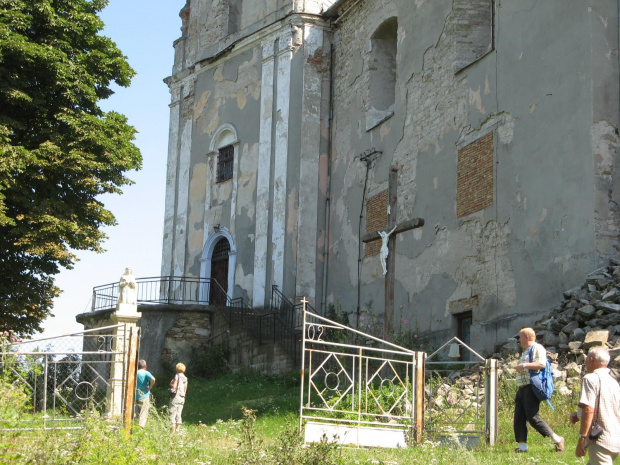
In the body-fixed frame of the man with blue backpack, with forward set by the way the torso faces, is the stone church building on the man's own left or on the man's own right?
on the man's own right

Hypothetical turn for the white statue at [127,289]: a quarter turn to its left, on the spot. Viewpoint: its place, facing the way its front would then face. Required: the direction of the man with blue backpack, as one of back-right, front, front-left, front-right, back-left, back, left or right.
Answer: front-right

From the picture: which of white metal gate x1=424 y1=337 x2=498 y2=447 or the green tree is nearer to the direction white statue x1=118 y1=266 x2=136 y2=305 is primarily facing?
the white metal gate

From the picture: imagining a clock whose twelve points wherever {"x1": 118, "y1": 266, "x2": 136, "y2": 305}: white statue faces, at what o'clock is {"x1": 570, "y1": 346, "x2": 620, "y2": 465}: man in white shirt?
The man in white shirt is roughly at 11 o'clock from the white statue.

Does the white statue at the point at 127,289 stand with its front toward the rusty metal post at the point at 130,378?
yes

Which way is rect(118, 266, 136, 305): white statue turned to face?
toward the camera

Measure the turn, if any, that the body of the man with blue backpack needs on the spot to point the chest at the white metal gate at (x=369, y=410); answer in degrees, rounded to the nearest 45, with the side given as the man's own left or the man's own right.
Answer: approximately 45° to the man's own right

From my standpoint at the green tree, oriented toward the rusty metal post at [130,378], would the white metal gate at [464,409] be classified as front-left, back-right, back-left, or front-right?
front-left

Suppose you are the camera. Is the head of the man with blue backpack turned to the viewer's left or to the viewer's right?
to the viewer's left

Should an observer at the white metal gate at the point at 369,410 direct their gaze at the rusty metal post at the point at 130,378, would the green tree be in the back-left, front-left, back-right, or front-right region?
front-right

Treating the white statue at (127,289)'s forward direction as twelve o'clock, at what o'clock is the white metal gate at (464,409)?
The white metal gate is roughly at 10 o'clock from the white statue.

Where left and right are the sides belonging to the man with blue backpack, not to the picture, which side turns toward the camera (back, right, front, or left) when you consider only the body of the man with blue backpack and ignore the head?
left
